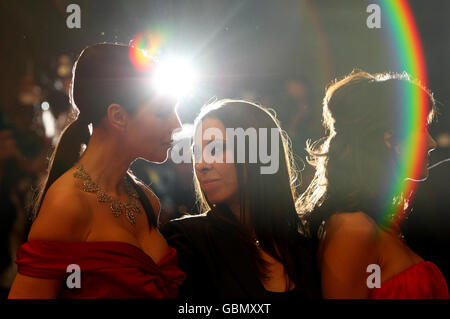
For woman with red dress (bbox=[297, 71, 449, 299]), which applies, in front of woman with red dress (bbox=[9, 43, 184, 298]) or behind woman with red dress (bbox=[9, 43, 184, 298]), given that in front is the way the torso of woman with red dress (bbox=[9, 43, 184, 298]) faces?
in front

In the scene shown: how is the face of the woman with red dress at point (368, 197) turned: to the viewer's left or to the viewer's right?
to the viewer's right

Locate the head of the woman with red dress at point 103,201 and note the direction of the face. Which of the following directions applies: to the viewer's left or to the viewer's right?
to the viewer's right

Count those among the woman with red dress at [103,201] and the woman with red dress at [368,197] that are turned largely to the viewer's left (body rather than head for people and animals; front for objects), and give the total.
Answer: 0

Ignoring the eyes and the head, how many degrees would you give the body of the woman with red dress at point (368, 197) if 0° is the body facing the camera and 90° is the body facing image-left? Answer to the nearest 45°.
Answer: approximately 270°
